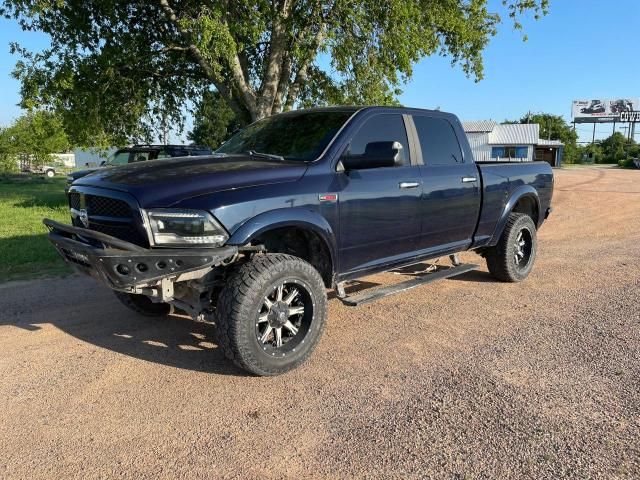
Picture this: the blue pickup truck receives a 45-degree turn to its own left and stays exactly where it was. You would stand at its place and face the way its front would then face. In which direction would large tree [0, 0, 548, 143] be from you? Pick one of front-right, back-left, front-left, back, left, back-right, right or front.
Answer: back

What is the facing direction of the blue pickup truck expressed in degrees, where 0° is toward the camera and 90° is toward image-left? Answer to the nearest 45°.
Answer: approximately 45°
